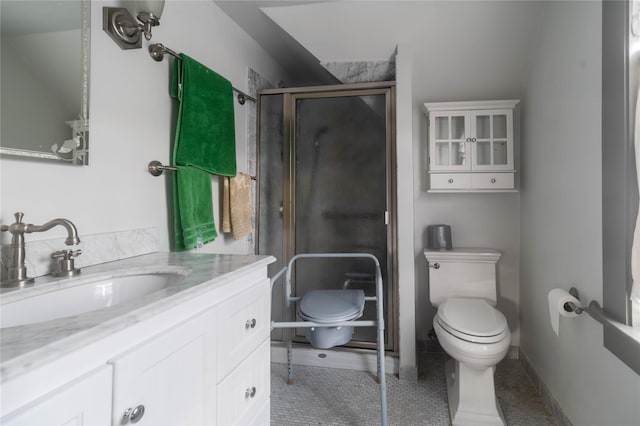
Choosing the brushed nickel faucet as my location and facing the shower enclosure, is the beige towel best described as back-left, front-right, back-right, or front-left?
front-left

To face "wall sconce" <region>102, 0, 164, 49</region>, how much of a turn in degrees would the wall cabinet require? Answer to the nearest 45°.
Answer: approximately 45° to its right

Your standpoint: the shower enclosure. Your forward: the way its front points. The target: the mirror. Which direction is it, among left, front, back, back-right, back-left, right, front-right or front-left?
front-right

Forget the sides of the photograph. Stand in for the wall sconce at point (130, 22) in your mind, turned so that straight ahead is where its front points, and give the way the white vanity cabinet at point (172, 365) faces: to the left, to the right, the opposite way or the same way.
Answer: the same way

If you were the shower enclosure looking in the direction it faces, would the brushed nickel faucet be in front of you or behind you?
in front

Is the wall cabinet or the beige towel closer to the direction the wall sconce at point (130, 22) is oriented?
the wall cabinet

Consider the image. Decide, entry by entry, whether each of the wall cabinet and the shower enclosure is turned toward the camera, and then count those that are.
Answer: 2

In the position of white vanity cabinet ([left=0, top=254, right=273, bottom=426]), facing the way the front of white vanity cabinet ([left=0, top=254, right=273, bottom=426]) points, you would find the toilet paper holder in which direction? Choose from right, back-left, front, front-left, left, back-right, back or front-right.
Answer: front-left

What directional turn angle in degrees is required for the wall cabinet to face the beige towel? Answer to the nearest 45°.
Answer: approximately 45° to its right

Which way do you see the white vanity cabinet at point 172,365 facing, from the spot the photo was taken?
facing the viewer and to the right of the viewer

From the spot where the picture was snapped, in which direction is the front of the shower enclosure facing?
facing the viewer

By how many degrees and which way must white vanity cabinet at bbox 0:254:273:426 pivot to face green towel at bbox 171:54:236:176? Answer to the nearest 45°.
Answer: approximately 135° to its left

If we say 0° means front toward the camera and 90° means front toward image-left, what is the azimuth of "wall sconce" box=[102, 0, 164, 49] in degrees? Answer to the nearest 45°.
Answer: approximately 315°

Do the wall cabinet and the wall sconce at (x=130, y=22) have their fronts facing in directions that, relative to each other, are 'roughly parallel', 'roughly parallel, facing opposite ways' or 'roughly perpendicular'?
roughly perpendicular

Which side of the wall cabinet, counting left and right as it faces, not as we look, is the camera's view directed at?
front

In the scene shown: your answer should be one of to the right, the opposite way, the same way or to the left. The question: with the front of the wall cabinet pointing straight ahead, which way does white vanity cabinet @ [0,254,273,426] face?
to the left
